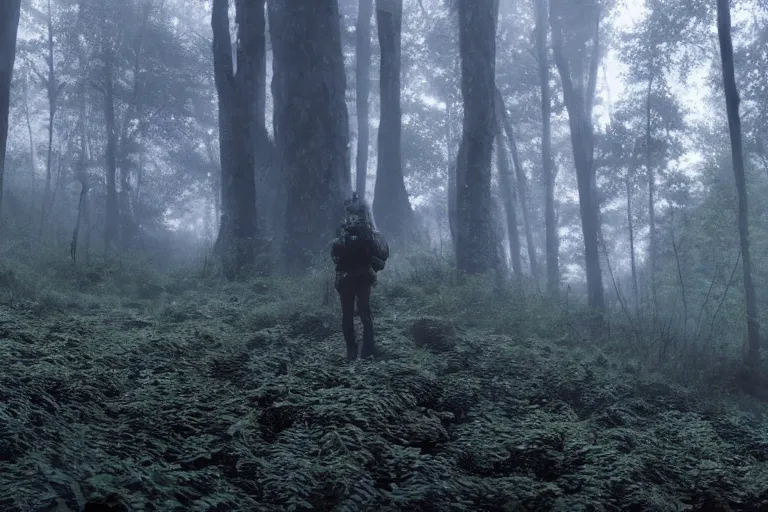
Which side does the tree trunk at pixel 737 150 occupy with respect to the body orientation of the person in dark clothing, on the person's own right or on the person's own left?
on the person's own right

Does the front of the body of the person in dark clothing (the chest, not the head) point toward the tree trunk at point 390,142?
yes

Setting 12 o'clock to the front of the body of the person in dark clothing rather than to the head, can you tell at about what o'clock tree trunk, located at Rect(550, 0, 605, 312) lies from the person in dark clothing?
The tree trunk is roughly at 1 o'clock from the person in dark clothing.

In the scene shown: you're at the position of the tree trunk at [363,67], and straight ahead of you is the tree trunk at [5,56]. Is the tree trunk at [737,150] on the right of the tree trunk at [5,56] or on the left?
left

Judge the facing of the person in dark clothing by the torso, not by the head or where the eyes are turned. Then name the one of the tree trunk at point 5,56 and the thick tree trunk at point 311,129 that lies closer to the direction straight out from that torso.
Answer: the thick tree trunk

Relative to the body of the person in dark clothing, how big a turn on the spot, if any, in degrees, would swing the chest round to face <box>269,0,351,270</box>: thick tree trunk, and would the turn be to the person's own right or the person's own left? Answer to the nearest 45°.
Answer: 0° — they already face it

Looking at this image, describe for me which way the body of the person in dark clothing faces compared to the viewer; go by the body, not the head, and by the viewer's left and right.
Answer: facing away from the viewer

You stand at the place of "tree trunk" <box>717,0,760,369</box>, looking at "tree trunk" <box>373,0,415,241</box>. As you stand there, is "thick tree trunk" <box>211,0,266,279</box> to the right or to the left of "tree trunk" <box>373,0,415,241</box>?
left
